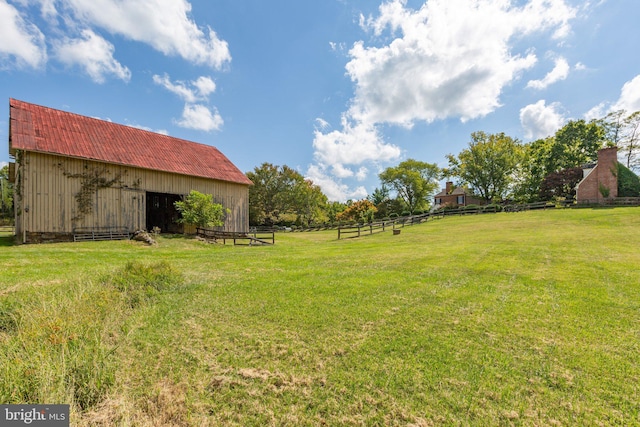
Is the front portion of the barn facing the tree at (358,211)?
no

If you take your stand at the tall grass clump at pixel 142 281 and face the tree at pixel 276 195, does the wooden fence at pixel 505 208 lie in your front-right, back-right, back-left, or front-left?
front-right

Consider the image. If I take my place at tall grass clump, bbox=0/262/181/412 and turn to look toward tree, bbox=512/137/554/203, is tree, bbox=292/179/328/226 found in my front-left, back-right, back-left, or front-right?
front-left

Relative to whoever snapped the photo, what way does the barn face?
facing the viewer and to the right of the viewer

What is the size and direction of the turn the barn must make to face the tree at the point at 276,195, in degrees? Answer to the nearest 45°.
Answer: approximately 90° to its left

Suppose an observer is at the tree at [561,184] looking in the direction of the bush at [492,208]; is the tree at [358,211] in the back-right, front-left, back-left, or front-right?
front-right
